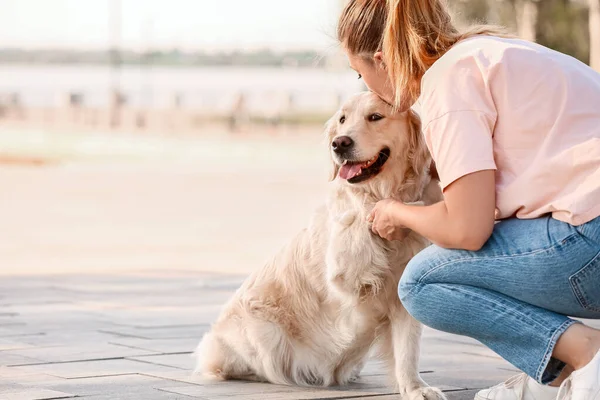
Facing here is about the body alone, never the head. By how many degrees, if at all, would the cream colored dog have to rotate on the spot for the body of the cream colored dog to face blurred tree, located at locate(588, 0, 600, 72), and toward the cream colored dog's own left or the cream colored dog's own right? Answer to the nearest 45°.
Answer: approximately 135° to the cream colored dog's own left

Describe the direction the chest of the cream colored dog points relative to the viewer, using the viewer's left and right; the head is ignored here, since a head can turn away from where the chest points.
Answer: facing the viewer and to the right of the viewer

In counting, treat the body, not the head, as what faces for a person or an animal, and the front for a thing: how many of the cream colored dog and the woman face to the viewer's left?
1

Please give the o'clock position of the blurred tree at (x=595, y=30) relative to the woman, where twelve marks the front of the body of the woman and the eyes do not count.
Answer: The blurred tree is roughly at 3 o'clock from the woman.

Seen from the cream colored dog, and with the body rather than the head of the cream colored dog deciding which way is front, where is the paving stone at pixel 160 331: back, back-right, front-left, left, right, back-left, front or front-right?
back

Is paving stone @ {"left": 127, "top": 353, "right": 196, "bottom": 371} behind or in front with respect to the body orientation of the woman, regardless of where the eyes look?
in front

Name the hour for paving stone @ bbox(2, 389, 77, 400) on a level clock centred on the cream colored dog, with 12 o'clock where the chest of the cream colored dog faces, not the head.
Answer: The paving stone is roughly at 4 o'clock from the cream colored dog.

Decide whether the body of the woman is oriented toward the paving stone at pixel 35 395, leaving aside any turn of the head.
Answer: yes

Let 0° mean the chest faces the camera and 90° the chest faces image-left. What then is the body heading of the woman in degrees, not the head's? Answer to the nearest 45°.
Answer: approximately 90°

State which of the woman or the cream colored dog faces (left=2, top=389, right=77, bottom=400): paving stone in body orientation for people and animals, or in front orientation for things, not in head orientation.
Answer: the woman

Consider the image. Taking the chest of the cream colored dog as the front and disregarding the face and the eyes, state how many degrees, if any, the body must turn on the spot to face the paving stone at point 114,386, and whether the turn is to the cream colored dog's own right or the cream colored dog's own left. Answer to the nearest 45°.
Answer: approximately 135° to the cream colored dog's own right
